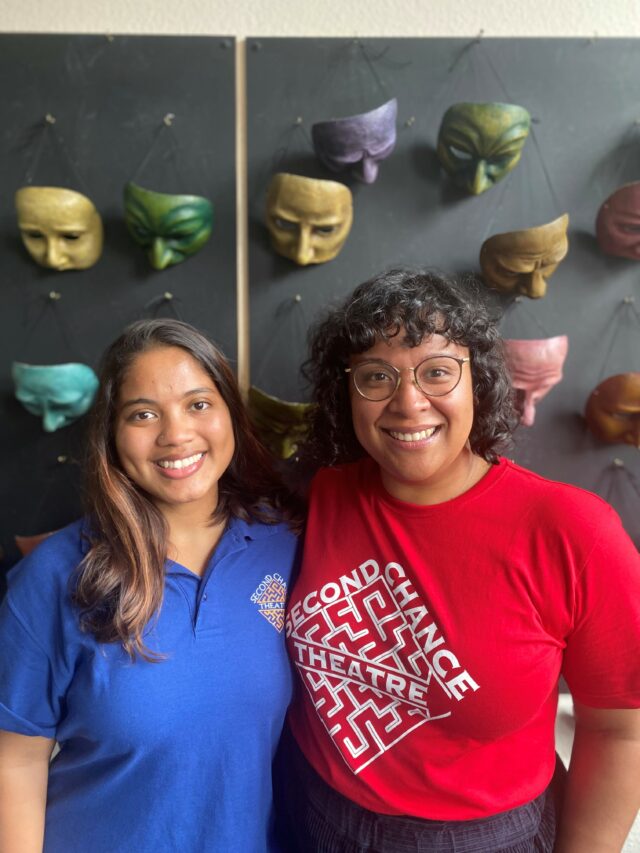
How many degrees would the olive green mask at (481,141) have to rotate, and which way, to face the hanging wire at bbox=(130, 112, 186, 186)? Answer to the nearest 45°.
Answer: approximately 90° to its right

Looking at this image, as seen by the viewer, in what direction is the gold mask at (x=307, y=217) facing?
toward the camera

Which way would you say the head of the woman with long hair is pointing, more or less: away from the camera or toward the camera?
toward the camera

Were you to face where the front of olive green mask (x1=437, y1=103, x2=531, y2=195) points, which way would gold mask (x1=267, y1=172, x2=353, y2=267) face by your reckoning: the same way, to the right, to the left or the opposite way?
the same way

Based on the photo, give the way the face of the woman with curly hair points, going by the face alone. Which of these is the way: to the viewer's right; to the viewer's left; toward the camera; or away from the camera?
toward the camera

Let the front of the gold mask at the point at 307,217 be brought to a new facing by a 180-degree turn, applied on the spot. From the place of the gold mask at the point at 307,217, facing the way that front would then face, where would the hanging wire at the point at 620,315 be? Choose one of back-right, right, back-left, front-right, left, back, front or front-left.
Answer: right

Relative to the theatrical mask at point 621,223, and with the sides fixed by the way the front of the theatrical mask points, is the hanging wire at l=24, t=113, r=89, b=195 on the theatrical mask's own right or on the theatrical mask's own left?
on the theatrical mask's own right

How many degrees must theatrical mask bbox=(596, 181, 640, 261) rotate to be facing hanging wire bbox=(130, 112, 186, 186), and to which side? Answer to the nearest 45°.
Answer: approximately 90° to its right

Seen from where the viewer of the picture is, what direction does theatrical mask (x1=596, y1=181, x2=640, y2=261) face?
facing the viewer

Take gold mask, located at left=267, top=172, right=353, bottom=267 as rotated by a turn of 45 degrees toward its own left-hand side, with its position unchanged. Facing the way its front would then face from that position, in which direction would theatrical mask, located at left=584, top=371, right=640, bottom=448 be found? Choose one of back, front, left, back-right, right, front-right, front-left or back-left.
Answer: front-left

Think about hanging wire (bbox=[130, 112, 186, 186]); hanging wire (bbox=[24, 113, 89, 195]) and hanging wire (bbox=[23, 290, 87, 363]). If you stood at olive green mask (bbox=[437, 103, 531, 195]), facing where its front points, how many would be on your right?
3

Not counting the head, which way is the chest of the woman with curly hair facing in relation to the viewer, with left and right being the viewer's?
facing the viewer and to the left of the viewer
